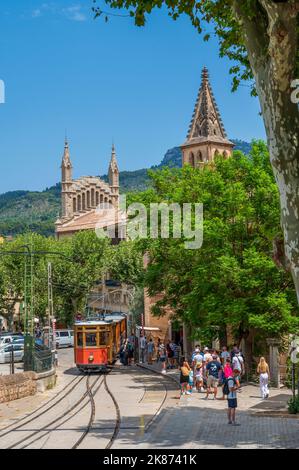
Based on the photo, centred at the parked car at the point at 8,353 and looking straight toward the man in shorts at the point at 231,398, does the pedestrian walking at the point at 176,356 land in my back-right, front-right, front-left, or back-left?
front-left

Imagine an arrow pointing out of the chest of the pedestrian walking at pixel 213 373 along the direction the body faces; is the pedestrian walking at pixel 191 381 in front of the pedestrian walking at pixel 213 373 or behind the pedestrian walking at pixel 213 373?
in front

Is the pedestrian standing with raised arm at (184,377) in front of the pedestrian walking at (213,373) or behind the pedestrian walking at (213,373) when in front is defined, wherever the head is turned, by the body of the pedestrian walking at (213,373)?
in front
